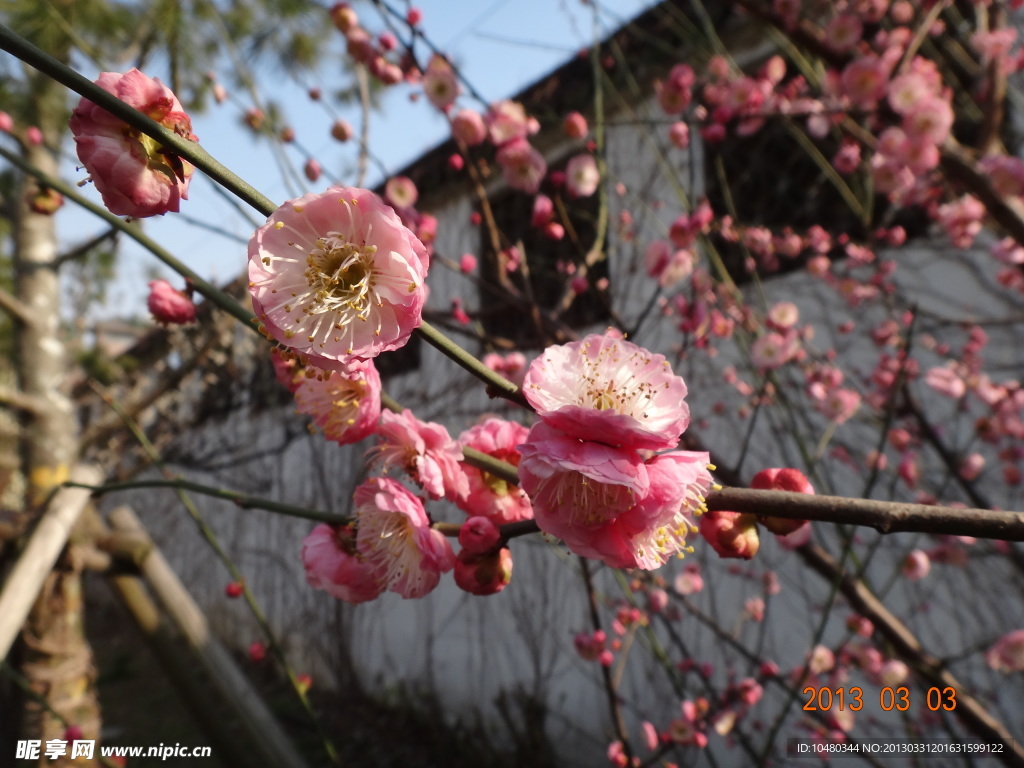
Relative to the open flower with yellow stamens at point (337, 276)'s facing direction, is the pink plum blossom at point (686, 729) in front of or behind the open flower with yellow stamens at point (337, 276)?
behind

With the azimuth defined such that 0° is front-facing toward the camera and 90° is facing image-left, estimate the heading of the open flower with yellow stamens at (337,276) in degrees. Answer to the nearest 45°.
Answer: approximately 0°
